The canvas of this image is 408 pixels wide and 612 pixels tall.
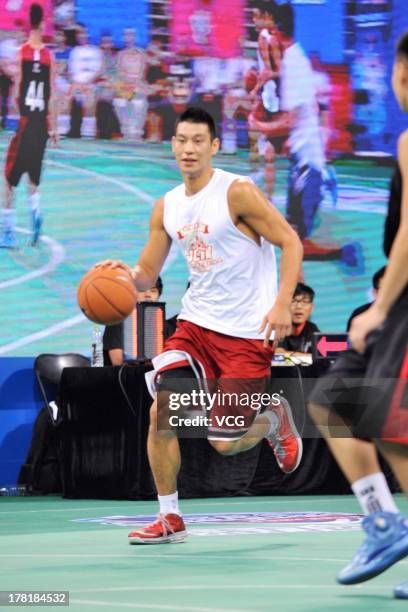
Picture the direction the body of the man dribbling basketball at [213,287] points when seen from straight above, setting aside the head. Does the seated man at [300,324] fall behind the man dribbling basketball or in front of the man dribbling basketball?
behind

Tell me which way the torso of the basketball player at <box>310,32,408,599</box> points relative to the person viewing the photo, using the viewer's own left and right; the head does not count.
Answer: facing to the left of the viewer

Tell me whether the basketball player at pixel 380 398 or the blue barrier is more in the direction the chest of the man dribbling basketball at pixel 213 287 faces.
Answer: the basketball player

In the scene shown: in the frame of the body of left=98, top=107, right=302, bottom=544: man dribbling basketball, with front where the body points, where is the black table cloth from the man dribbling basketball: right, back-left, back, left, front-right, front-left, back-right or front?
back-right

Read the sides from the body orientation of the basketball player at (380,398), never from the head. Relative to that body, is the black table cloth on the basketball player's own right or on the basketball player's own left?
on the basketball player's own right

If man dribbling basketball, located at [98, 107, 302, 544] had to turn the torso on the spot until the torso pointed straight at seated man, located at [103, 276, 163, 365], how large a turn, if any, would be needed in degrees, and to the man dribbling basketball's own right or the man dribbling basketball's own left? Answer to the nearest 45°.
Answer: approximately 135° to the man dribbling basketball's own right

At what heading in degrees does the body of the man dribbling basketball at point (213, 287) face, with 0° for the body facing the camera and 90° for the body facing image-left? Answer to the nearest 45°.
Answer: approximately 45°

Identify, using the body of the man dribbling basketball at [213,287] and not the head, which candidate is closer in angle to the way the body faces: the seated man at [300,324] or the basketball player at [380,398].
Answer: the basketball player
